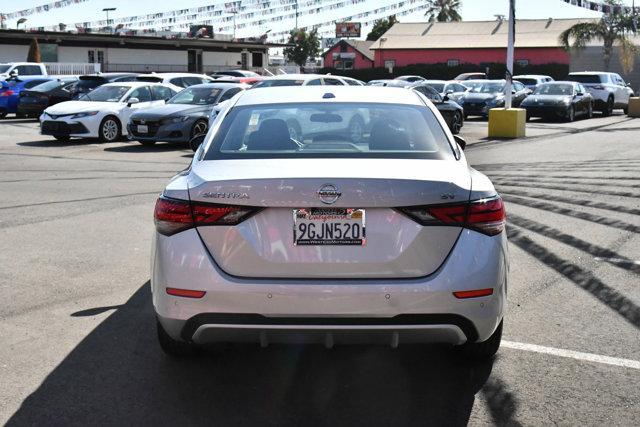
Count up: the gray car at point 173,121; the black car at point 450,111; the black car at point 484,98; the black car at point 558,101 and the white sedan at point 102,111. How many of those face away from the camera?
0

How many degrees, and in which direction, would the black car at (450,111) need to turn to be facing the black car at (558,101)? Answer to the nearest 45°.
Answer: approximately 90° to its left

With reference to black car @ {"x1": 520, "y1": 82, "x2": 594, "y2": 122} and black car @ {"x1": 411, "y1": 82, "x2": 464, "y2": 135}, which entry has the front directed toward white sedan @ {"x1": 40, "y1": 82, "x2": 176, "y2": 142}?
black car @ {"x1": 520, "y1": 82, "x2": 594, "y2": 122}

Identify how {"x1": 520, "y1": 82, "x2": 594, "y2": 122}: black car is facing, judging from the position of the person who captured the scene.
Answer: facing the viewer and to the left of the viewer

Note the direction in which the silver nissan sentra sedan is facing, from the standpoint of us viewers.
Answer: facing away from the viewer

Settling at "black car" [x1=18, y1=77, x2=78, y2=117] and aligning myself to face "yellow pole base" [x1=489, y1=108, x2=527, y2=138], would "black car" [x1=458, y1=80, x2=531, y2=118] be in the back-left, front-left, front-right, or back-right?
front-left

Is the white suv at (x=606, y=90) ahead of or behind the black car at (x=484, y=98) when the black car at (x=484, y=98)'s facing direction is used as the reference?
behind

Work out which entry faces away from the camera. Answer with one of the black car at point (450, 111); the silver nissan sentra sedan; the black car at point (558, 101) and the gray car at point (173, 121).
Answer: the silver nissan sentra sedan

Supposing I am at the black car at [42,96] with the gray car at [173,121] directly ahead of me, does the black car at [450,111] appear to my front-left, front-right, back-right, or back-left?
front-left

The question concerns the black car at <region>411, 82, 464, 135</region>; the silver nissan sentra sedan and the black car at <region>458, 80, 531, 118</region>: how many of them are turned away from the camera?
1

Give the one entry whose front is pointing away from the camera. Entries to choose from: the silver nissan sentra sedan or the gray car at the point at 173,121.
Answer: the silver nissan sentra sedan

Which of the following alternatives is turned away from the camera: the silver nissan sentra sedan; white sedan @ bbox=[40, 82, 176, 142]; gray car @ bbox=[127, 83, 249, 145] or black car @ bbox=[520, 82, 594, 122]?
the silver nissan sentra sedan

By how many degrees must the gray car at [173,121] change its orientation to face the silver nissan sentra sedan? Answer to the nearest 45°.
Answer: approximately 45° to its left

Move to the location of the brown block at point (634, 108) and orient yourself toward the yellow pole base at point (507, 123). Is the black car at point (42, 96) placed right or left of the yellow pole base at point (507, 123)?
right

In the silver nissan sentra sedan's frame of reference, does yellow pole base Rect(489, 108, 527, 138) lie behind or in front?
in front

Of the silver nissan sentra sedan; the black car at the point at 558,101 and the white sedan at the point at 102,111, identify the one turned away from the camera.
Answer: the silver nissan sentra sedan

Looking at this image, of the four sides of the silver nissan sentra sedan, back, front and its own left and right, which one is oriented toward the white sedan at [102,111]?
front

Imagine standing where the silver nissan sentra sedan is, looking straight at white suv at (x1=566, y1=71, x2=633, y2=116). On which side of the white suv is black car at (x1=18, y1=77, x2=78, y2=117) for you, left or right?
left

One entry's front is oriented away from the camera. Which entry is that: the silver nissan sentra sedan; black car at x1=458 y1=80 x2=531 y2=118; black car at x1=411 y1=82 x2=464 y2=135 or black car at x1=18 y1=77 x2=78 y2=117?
the silver nissan sentra sedan

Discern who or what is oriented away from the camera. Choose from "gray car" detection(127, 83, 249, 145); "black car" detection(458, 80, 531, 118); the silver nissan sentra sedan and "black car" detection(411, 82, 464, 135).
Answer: the silver nissan sentra sedan

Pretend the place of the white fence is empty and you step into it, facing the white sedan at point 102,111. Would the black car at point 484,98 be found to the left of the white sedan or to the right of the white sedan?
left
